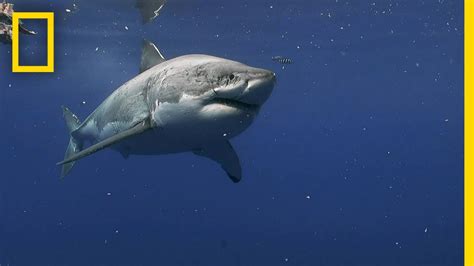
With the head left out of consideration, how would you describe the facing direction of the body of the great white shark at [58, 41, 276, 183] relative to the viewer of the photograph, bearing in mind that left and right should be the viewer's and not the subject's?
facing the viewer and to the right of the viewer

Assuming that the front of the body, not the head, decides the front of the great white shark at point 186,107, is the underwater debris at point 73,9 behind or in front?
behind
